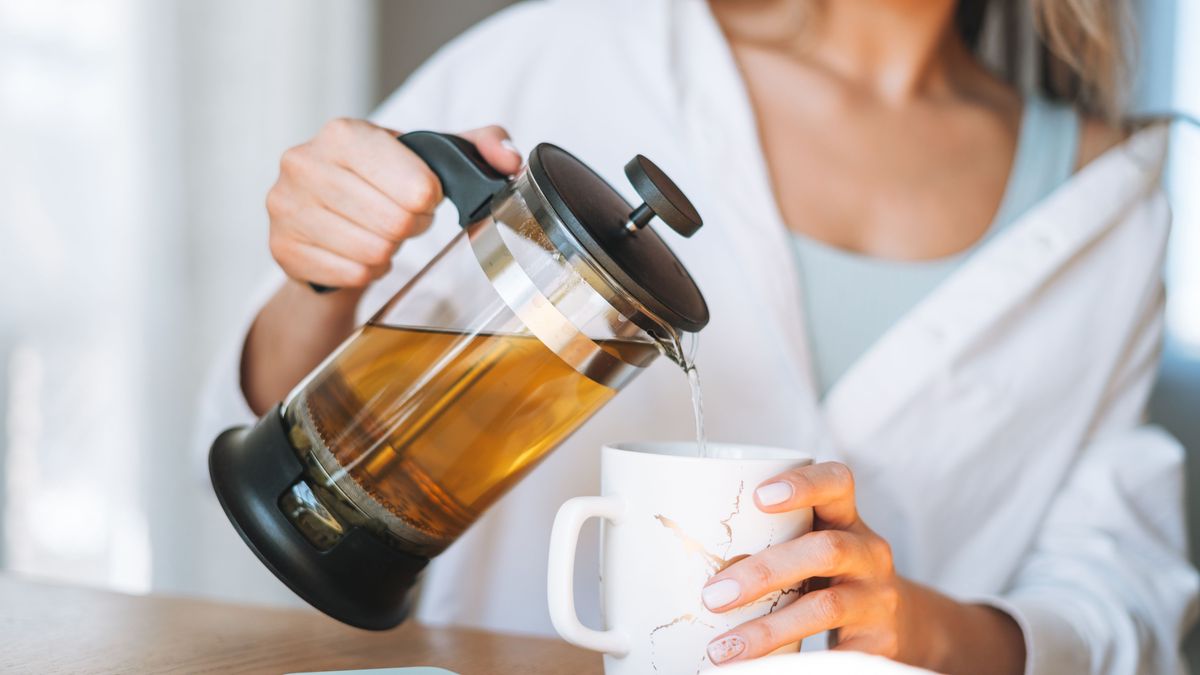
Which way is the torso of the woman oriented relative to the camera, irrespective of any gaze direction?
toward the camera
